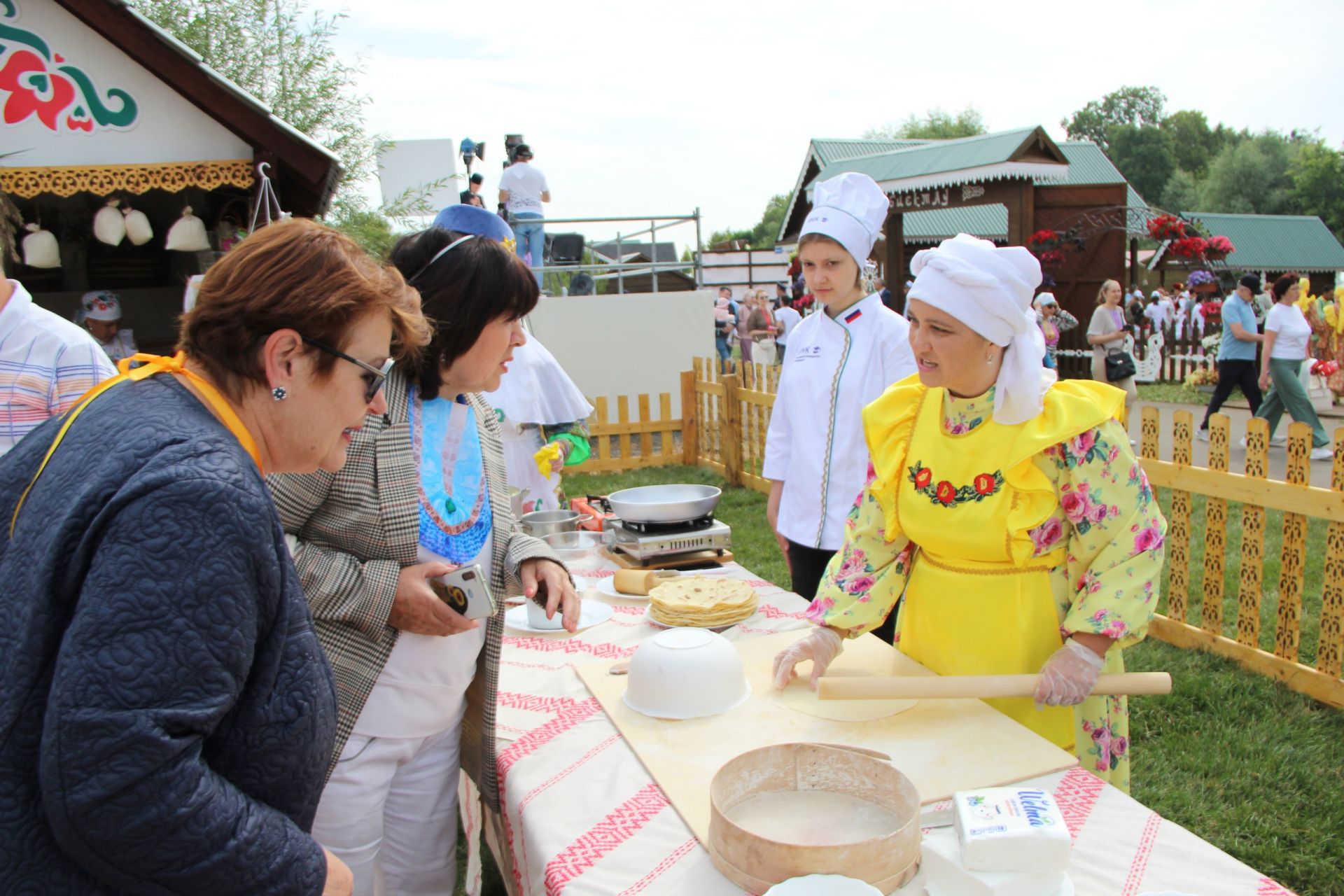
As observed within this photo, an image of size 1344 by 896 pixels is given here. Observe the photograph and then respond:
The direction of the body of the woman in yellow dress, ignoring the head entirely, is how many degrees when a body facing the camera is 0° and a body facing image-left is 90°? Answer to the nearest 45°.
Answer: approximately 45°

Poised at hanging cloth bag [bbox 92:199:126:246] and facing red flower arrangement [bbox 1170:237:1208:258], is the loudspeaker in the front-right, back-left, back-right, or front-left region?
front-left

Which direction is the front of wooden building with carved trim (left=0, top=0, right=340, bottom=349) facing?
toward the camera
